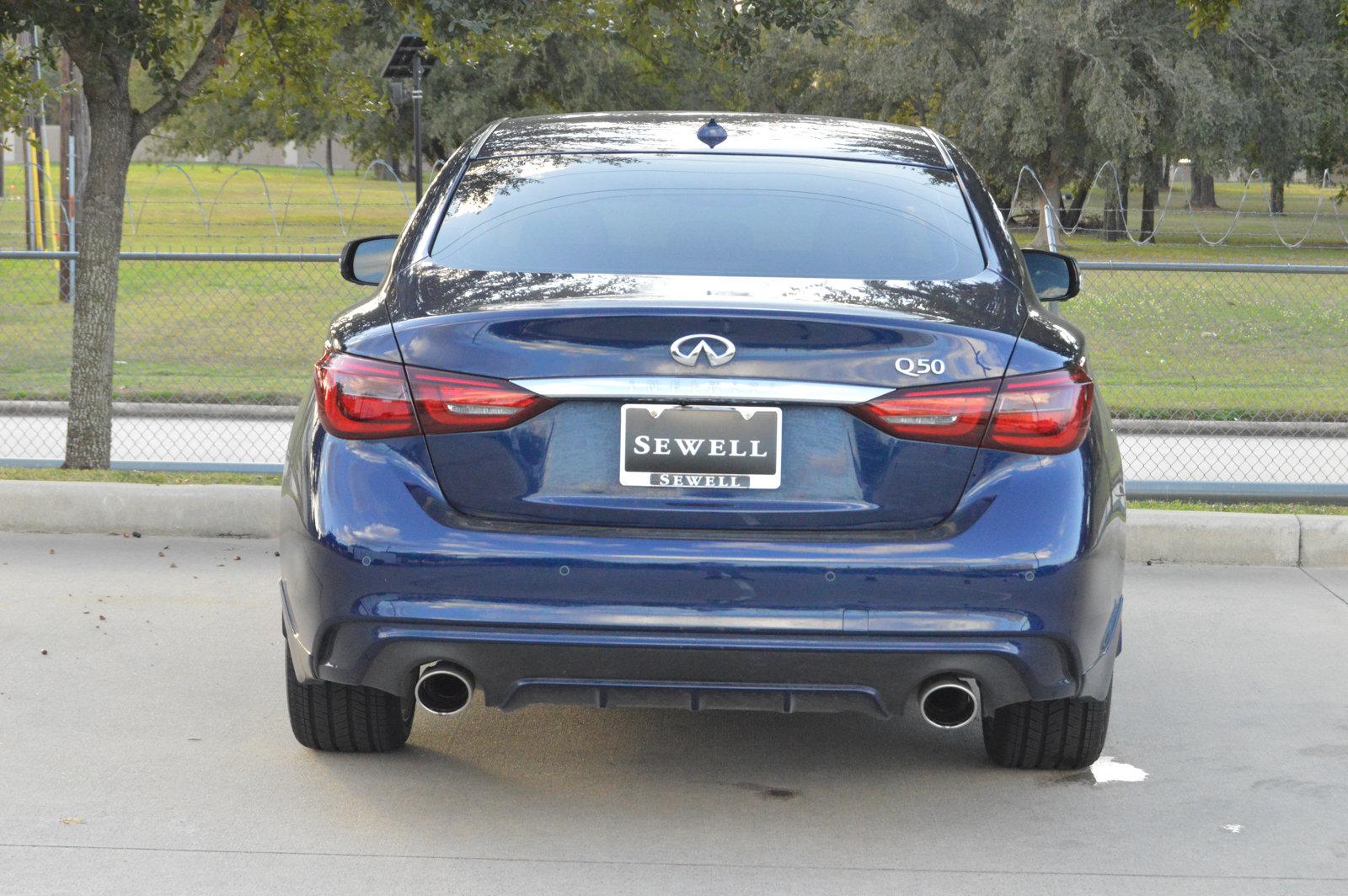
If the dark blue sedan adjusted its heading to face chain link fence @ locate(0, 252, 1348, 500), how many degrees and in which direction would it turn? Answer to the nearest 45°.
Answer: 0° — it already faces it

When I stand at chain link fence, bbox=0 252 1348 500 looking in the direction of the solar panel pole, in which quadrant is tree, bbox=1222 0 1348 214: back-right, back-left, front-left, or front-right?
front-right

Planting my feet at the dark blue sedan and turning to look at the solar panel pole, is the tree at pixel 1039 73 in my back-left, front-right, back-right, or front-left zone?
front-right

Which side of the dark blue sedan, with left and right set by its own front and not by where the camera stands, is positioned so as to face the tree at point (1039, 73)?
front

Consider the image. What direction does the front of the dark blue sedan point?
away from the camera

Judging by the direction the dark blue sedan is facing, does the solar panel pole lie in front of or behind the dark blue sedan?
in front

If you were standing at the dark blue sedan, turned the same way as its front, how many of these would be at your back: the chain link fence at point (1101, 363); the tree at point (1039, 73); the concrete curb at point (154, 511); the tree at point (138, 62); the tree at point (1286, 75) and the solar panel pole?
0

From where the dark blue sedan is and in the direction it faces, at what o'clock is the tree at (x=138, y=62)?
The tree is roughly at 11 o'clock from the dark blue sedan.

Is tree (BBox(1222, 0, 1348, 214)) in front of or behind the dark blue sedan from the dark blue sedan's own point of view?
in front
